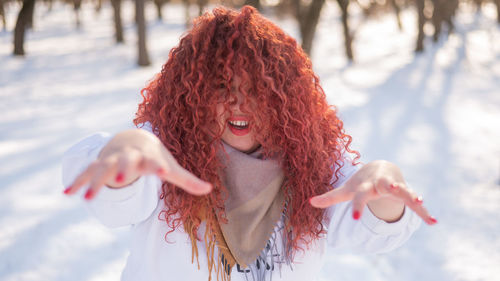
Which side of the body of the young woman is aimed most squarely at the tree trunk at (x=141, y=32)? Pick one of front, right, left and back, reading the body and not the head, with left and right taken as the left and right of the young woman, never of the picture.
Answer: back

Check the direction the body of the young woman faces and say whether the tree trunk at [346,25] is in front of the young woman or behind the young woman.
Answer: behind

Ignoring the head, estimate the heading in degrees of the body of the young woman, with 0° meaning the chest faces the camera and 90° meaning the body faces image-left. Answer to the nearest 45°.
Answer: approximately 0°
